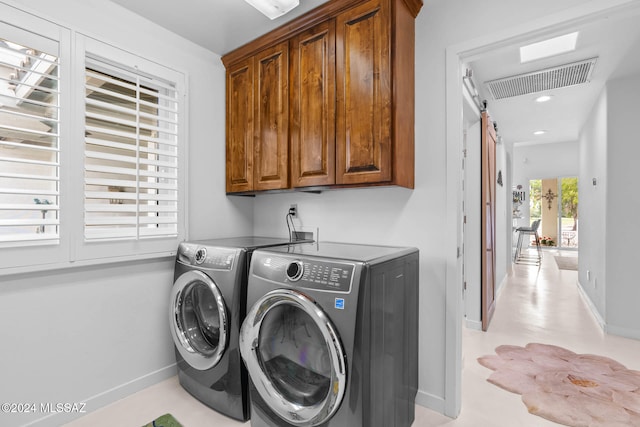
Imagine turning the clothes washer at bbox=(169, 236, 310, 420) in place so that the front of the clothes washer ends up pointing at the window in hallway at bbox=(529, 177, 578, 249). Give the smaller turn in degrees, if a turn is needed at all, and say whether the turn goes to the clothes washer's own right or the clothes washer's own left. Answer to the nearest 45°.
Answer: approximately 180°

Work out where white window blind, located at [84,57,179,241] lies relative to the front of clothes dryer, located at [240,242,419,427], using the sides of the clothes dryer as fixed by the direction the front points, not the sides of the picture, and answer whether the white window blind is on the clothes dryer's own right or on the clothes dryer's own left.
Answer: on the clothes dryer's own right

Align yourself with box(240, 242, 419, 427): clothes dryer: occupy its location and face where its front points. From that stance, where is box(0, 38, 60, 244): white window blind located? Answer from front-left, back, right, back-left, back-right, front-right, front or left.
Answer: front-right

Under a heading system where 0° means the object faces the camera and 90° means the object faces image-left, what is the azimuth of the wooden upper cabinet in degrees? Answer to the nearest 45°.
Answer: approximately 45°

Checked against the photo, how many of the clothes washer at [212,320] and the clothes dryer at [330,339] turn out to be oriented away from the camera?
0

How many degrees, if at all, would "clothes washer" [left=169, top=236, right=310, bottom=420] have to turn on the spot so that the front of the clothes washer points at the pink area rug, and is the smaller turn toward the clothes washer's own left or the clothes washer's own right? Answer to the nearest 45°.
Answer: approximately 135° to the clothes washer's own left

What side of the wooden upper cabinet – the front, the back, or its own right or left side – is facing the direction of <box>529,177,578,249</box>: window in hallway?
back

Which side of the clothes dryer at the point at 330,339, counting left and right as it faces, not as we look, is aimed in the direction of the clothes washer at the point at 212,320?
right

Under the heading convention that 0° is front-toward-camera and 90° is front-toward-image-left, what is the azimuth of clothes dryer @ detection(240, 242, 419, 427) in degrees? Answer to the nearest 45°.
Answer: approximately 45°
